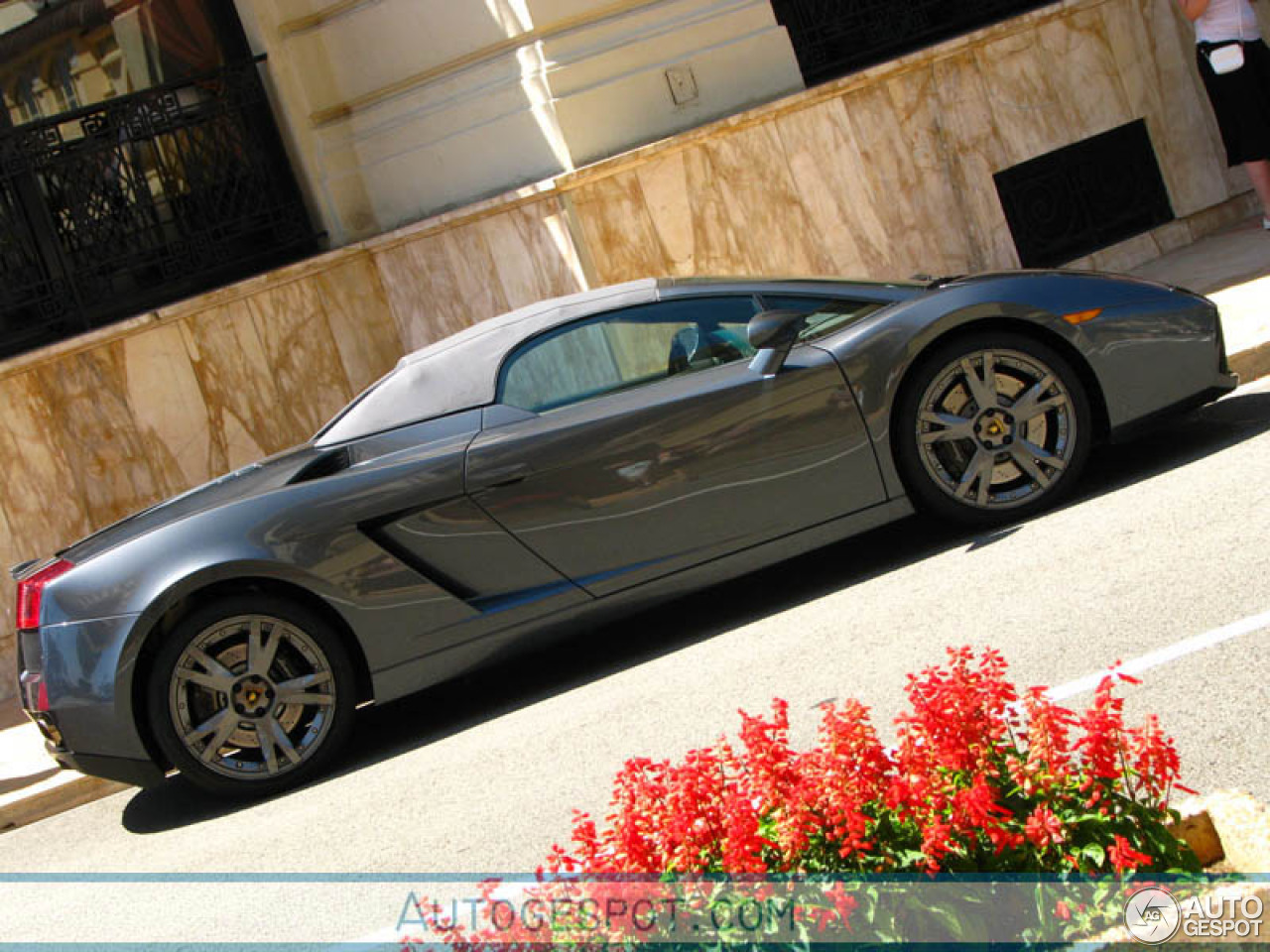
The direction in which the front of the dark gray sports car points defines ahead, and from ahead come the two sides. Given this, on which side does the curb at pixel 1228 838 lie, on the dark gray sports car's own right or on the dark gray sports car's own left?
on the dark gray sports car's own right

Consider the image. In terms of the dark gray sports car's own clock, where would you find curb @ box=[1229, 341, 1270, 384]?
The curb is roughly at 11 o'clock from the dark gray sports car.

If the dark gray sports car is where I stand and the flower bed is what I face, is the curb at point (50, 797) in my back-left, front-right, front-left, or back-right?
back-right

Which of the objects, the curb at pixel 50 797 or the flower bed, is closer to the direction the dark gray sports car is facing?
the flower bed

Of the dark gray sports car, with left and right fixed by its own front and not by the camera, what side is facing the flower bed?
right

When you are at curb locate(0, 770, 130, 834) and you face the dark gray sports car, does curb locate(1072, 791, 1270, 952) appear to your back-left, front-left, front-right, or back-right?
front-right

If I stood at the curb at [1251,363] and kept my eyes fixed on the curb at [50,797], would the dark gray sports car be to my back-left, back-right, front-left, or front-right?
front-left

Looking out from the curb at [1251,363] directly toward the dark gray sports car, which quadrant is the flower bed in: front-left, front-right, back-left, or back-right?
front-left

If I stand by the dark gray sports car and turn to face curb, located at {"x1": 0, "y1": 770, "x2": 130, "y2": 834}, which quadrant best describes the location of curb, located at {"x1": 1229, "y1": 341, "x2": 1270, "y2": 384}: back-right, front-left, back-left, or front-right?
back-right

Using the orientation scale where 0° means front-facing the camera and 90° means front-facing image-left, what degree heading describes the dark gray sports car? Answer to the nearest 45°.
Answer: approximately 270°

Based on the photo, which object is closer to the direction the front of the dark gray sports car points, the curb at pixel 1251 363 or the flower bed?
the curb
